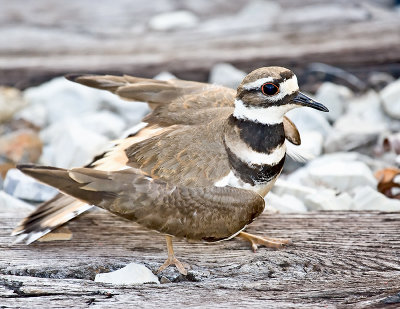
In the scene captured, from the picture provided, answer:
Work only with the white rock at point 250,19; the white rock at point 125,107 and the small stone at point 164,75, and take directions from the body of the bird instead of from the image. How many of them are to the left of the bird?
3

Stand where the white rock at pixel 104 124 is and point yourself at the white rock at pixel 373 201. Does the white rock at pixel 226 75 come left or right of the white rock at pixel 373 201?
left

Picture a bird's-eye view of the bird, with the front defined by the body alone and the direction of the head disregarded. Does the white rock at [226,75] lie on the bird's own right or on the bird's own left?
on the bird's own left

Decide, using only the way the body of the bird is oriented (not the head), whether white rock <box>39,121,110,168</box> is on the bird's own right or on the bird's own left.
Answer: on the bird's own left

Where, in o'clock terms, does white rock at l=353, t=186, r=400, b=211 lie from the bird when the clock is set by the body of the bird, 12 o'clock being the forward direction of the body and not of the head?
The white rock is roughly at 11 o'clock from the bird.

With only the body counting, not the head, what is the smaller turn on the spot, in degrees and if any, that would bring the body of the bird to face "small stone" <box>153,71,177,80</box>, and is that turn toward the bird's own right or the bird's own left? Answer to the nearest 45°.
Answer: approximately 90° to the bird's own left

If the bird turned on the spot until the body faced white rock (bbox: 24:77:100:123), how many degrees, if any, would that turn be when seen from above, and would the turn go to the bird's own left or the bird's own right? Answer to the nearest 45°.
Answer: approximately 90° to the bird's own left

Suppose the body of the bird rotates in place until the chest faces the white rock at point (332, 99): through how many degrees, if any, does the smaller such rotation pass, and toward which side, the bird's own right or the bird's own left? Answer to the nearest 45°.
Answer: approximately 45° to the bird's own left

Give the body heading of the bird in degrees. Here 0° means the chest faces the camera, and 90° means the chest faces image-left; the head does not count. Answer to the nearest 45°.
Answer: approximately 270°
